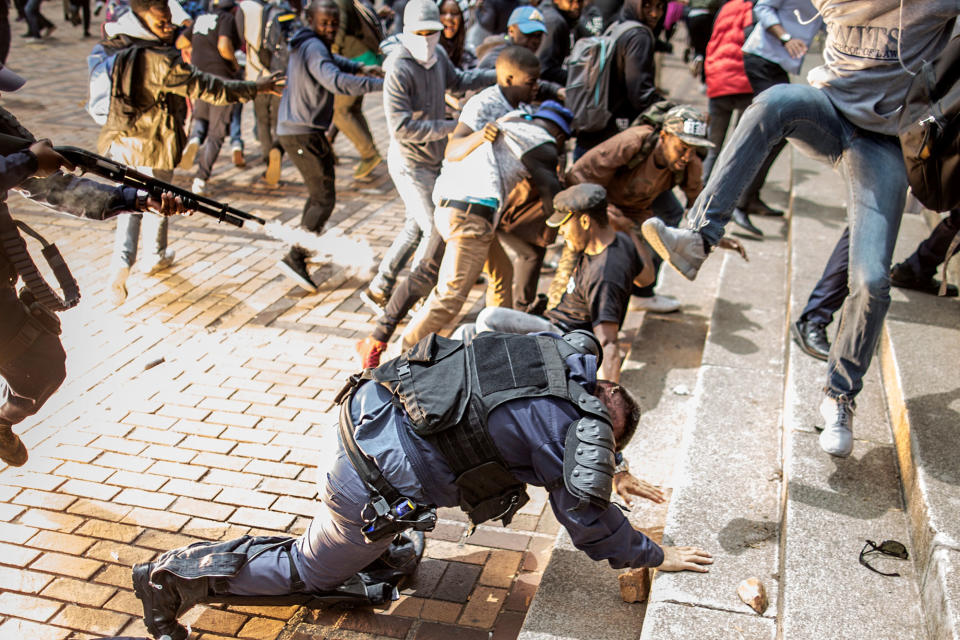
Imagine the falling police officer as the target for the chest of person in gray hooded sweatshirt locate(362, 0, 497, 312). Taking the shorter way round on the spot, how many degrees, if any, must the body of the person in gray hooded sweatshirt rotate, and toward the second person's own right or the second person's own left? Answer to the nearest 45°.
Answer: approximately 45° to the second person's own right

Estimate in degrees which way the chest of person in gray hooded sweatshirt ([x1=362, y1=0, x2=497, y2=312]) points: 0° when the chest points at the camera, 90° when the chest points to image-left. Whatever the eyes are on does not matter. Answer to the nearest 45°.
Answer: approximately 315°

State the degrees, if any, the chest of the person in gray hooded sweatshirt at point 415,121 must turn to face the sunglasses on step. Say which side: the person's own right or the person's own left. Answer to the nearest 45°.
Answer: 0° — they already face it

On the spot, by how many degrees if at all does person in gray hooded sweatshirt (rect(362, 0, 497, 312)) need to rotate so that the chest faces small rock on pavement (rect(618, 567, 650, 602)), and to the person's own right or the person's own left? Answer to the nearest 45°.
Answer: approximately 45° to the person's own right
